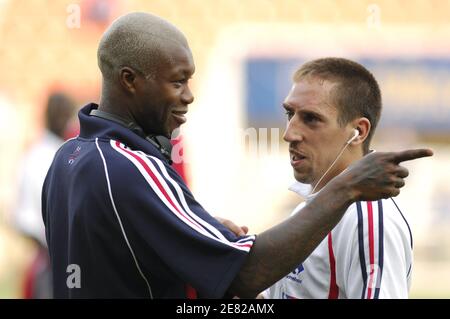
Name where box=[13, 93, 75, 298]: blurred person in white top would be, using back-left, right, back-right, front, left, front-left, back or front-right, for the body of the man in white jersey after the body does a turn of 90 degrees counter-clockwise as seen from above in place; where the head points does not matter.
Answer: back

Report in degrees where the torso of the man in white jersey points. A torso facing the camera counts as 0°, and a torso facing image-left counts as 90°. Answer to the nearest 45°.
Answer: approximately 45°

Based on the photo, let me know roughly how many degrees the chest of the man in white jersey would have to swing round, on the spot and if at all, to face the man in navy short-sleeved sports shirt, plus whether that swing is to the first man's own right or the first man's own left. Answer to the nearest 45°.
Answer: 0° — they already face them
